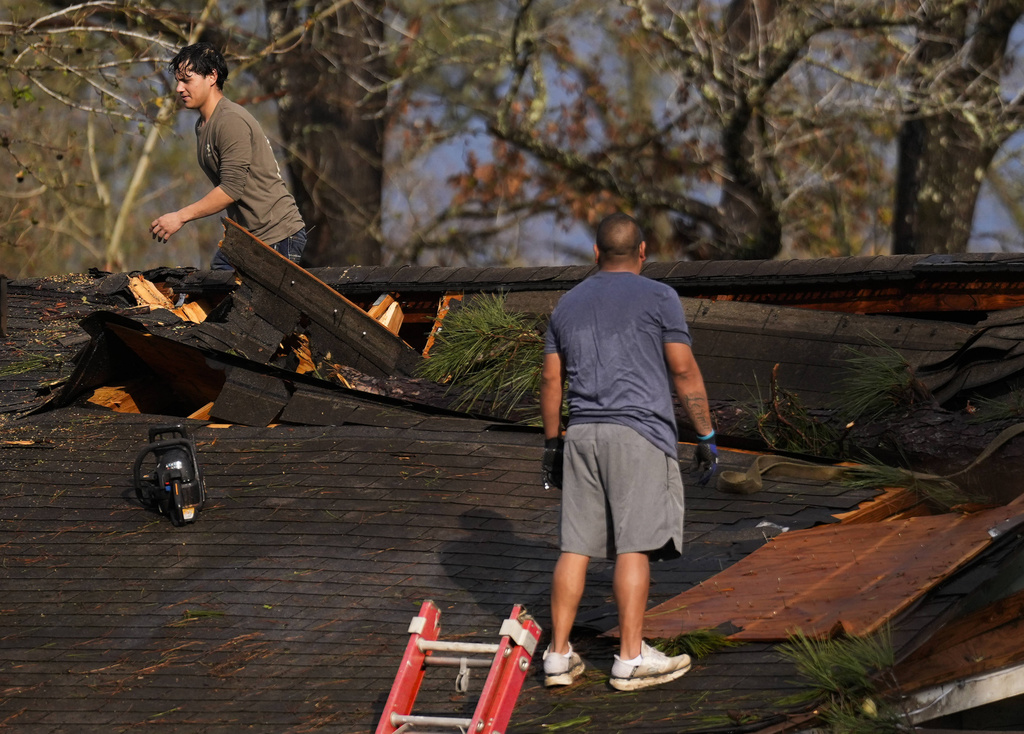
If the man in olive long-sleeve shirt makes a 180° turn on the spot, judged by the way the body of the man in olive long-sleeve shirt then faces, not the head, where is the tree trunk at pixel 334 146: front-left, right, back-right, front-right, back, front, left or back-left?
left

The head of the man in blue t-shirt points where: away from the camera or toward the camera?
away from the camera

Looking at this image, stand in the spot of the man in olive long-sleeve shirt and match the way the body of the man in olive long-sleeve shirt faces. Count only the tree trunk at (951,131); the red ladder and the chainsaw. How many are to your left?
2

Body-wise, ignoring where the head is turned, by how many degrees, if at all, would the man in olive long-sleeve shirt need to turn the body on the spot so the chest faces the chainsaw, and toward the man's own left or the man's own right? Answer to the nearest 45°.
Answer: approximately 90° to the man's own left

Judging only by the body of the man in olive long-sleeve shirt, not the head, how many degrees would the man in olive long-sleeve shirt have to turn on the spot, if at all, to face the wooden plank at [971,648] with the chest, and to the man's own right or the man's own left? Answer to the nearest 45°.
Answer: approximately 135° to the man's own left

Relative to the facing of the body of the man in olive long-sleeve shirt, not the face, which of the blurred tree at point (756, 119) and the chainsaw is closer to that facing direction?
the chainsaw

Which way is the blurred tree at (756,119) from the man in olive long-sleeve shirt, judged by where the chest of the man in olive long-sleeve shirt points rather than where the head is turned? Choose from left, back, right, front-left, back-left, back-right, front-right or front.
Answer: back-right

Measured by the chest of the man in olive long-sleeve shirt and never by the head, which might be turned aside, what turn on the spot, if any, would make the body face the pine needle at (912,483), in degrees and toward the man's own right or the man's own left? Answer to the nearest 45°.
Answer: approximately 135° to the man's own left

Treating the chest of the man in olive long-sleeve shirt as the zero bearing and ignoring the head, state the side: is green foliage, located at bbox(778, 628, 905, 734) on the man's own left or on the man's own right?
on the man's own left

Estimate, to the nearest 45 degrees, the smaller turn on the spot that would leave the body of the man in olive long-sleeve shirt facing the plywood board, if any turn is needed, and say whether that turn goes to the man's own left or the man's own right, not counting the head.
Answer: approximately 135° to the man's own left

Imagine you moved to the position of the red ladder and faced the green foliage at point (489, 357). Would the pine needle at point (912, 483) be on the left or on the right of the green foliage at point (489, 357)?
right

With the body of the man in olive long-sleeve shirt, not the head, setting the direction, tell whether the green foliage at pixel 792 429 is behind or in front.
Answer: behind

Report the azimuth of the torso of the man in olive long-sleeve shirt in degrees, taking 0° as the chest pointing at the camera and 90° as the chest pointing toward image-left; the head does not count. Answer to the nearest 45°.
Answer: approximately 90°

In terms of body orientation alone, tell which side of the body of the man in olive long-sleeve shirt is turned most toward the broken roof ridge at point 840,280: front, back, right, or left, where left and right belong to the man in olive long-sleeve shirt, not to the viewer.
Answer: back

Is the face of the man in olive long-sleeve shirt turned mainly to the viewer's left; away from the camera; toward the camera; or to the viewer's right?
to the viewer's left

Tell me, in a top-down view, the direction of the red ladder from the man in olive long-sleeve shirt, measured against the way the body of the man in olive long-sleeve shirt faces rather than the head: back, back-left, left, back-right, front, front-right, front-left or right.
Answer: left

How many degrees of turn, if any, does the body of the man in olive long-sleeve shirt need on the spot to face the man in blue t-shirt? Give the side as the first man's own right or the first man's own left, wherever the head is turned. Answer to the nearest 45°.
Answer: approximately 90° to the first man's own left
